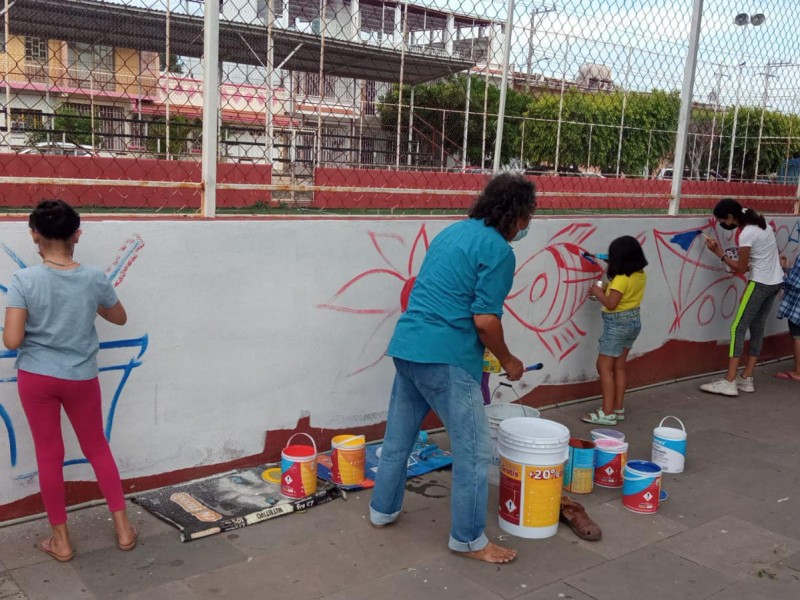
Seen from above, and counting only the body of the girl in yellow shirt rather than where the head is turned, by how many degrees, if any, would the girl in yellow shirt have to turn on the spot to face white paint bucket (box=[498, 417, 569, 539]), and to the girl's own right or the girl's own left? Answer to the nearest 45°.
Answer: approximately 90° to the girl's own left

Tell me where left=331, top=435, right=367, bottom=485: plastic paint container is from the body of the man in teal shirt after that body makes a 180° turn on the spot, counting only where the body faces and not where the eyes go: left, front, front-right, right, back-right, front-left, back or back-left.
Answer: right

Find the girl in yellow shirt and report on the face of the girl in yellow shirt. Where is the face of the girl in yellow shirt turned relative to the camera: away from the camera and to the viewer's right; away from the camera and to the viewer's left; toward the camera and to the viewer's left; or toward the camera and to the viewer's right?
away from the camera and to the viewer's left

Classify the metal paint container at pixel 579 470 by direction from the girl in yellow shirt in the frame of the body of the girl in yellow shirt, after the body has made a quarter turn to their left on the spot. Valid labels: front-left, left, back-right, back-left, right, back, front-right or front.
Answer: front

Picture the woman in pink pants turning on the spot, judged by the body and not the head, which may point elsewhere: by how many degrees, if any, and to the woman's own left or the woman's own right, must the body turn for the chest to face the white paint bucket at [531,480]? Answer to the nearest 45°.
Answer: approximately 90° to the woman's own right

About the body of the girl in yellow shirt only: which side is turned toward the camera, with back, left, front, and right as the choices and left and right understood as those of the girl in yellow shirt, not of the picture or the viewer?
left

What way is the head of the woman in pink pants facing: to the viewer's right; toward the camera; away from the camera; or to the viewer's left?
away from the camera

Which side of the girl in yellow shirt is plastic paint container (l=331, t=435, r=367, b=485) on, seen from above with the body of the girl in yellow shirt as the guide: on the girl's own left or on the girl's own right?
on the girl's own left

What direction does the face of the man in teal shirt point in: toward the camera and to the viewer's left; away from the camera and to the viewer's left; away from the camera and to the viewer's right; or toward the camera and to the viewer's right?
away from the camera and to the viewer's right

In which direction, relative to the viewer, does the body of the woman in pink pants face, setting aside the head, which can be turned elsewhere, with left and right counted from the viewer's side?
facing away from the viewer

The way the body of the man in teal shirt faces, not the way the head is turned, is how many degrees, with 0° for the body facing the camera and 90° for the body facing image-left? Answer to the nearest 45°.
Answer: approximately 225°

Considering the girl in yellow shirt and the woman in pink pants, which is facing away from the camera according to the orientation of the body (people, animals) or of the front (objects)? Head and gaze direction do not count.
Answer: the woman in pink pants

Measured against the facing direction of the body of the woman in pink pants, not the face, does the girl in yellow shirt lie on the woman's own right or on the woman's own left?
on the woman's own right

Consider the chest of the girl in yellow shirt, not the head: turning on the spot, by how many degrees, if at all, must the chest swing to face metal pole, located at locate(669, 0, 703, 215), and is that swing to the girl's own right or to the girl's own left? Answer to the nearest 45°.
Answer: approximately 90° to the girl's own right
